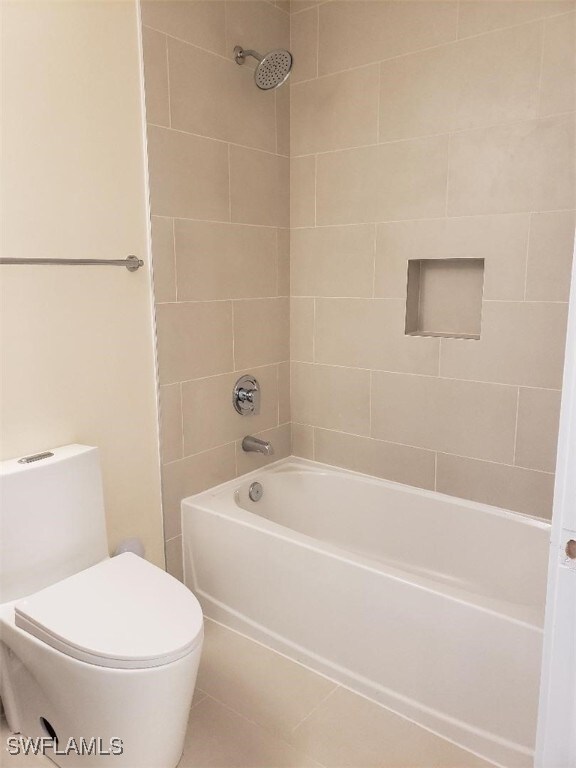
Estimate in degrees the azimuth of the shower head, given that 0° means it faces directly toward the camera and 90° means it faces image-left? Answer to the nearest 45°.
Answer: approximately 315°
